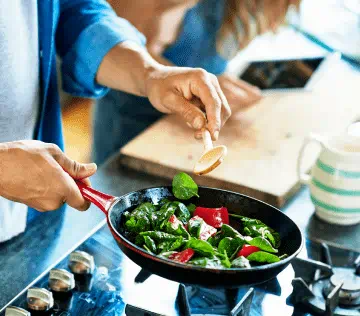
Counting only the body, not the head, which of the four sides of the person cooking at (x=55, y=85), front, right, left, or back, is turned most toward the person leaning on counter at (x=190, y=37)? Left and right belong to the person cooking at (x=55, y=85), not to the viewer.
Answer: left

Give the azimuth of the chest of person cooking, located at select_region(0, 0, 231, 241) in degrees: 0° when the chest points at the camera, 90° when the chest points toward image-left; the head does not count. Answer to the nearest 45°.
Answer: approximately 315°
